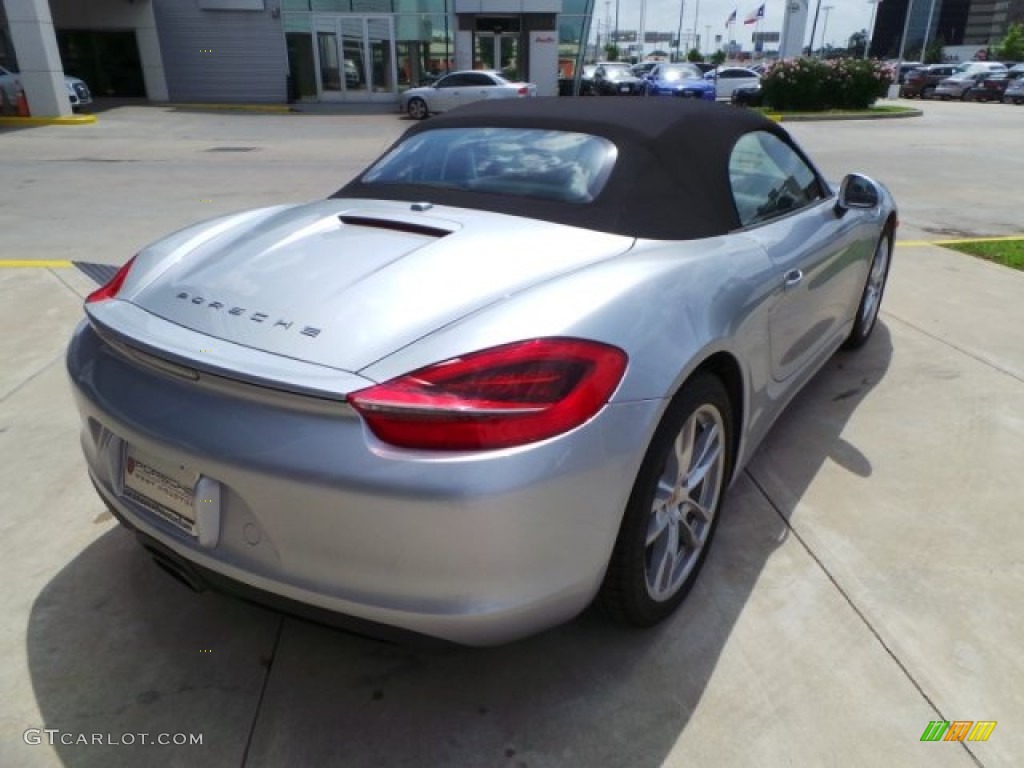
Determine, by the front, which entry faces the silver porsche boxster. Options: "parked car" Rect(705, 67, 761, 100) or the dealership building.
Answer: the dealership building

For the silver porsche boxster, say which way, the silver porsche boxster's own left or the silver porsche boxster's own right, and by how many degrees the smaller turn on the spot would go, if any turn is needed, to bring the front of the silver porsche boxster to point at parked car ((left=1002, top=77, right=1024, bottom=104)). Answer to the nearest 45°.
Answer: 0° — it already faces it

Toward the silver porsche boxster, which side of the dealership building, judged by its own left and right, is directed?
front

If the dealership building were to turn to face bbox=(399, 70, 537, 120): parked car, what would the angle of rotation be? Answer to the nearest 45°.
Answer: approximately 45° to its left

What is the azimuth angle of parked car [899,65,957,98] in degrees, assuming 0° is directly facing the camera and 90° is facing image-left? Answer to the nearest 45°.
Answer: approximately 45°

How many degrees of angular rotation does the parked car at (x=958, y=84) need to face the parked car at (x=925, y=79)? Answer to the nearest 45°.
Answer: approximately 45° to its right

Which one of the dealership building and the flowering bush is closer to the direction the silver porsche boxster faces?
the flowering bush

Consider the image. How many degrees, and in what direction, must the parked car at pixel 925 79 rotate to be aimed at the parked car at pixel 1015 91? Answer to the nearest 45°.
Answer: approximately 90° to its left

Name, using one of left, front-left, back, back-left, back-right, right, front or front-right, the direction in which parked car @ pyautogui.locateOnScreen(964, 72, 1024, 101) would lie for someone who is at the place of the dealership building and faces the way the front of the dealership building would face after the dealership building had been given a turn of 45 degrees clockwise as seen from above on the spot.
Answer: back-left

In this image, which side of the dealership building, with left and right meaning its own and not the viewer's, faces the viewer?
front

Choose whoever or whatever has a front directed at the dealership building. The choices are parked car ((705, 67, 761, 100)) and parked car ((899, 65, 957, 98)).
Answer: parked car ((899, 65, 957, 98))

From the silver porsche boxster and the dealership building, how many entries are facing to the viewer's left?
0

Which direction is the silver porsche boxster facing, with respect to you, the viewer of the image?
facing away from the viewer and to the right of the viewer

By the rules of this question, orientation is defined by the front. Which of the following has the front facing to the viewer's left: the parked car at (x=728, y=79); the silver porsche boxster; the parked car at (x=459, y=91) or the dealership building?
the parked car at (x=459, y=91)

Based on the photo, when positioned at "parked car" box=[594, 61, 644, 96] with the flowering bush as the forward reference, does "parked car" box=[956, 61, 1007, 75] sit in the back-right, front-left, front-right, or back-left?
front-left

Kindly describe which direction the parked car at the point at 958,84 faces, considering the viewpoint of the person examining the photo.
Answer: facing to the left of the viewer

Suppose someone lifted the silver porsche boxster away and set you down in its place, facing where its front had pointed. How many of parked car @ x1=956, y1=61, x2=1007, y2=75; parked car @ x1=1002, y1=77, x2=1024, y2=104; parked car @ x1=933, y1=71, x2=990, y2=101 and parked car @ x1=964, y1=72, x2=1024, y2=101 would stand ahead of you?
4

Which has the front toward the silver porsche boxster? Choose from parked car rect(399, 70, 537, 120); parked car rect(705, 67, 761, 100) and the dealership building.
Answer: the dealership building

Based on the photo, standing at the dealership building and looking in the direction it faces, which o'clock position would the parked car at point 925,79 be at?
The parked car is roughly at 9 o'clock from the dealership building.

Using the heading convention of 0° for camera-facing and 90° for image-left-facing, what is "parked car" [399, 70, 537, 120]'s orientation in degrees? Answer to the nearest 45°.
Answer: approximately 90°
